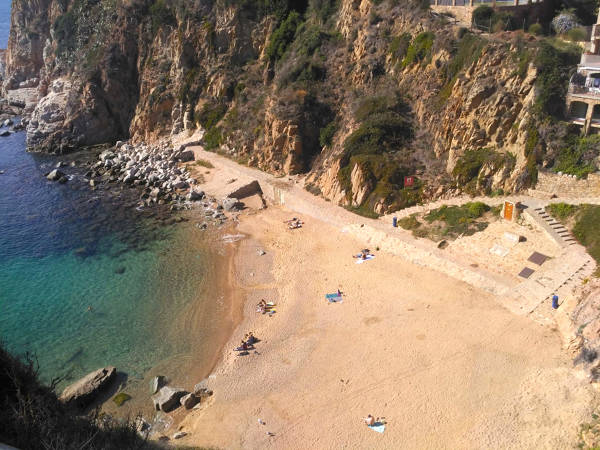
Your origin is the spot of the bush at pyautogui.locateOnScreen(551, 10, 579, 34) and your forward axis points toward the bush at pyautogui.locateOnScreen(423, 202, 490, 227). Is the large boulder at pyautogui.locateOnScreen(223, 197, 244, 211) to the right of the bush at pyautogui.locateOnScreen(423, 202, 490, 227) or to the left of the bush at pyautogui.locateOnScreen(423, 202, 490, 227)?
right

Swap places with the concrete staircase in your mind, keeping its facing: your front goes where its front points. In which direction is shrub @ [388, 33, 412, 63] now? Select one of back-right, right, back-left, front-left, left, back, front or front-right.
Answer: back

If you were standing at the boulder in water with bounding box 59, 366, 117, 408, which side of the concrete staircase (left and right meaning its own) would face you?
right

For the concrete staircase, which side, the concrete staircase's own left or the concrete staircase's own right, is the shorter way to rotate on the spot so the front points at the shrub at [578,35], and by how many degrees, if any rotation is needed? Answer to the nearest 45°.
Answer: approximately 135° to the concrete staircase's own left

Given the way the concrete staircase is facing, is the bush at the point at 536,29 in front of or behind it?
behind

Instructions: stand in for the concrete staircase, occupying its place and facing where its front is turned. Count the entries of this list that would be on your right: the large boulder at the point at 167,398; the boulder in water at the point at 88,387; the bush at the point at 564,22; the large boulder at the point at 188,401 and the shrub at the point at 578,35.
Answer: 3

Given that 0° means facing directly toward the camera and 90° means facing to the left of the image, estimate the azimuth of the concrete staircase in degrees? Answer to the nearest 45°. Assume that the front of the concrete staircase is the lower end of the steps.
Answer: approximately 315°

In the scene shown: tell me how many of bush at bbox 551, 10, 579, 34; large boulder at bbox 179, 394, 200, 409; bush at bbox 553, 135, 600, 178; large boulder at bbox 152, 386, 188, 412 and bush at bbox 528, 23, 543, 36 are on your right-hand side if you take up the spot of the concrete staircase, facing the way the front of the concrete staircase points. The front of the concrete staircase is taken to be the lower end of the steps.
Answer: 2

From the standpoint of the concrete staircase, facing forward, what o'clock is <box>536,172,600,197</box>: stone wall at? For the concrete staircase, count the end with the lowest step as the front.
The stone wall is roughly at 8 o'clock from the concrete staircase.

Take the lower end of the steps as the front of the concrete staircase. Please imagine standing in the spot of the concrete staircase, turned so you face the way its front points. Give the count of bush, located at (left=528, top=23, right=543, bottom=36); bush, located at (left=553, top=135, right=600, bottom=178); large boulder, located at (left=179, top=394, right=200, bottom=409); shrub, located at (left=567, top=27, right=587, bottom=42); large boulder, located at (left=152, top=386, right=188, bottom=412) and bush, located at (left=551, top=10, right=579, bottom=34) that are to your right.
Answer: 2
